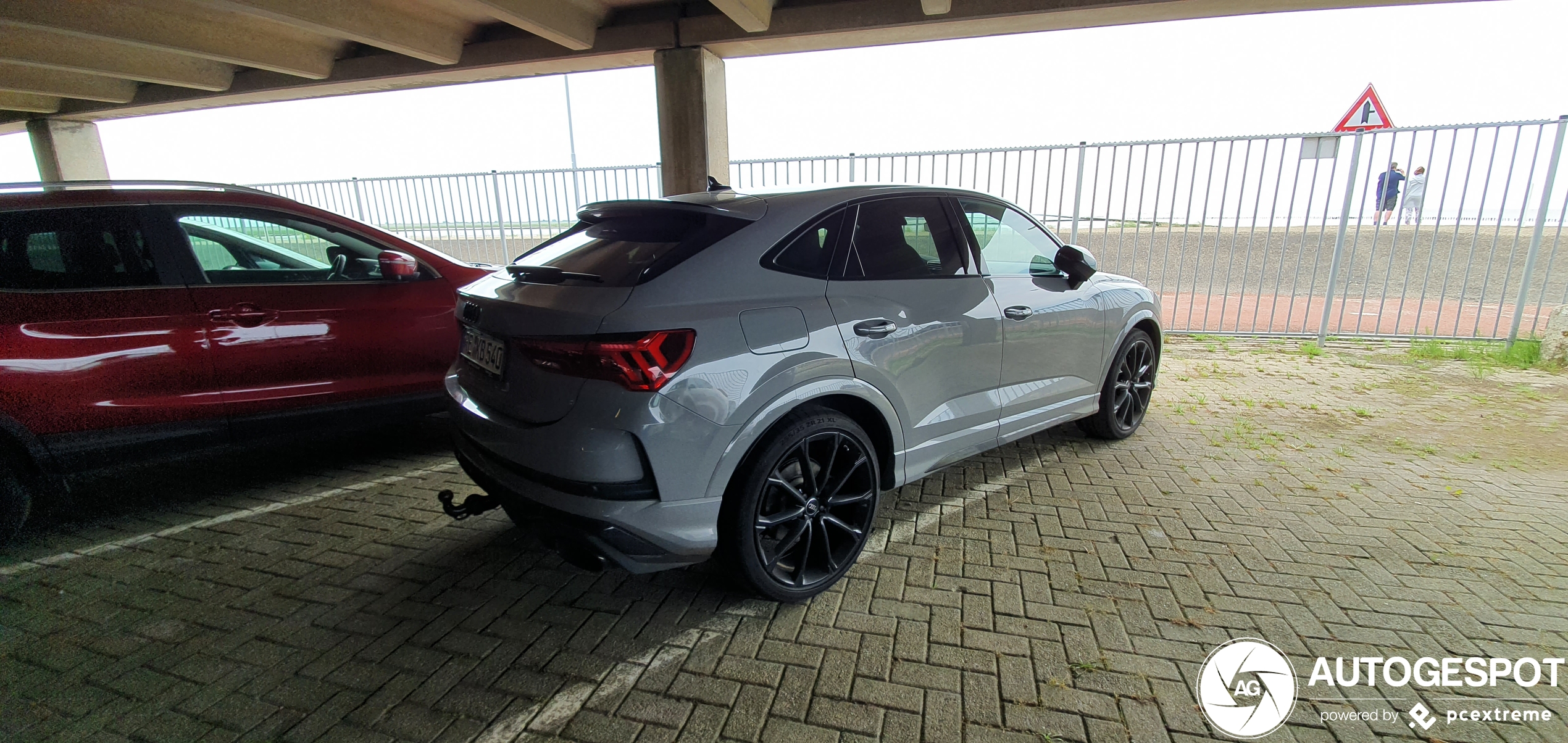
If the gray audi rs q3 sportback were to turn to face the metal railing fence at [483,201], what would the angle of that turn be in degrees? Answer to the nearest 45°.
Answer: approximately 90° to its left

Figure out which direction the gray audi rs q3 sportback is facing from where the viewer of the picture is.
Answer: facing away from the viewer and to the right of the viewer

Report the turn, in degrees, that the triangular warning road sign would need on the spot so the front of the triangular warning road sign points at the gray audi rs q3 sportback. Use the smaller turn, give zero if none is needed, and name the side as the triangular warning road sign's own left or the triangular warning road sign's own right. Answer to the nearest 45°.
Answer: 0° — it already faces it

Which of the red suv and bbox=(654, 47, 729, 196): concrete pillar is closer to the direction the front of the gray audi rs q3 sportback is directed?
the concrete pillar

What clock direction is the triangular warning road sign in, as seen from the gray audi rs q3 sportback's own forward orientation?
The triangular warning road sign is roughly at 12 o'clock from the gray audi rs q3 sportback.

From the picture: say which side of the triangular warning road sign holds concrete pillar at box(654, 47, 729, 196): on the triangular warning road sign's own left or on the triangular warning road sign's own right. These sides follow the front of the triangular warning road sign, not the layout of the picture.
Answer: on the triangular warning road sign's own right

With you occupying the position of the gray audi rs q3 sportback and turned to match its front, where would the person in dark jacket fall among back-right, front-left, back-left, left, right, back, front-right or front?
front

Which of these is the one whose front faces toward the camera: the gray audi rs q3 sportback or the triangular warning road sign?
the triangular warning road sign

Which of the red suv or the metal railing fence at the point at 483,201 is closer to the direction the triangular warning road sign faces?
the red suv

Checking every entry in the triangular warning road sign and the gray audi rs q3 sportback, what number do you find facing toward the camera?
1

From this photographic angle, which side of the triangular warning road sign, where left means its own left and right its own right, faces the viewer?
front

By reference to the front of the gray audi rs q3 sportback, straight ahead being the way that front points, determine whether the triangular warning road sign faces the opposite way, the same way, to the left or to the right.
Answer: the opposite way

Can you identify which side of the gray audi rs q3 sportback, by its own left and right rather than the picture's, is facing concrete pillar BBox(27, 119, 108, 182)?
left

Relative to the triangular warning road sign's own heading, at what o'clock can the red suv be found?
The red suv is roughly at 1 o'clock from the triangular warning road sign.
